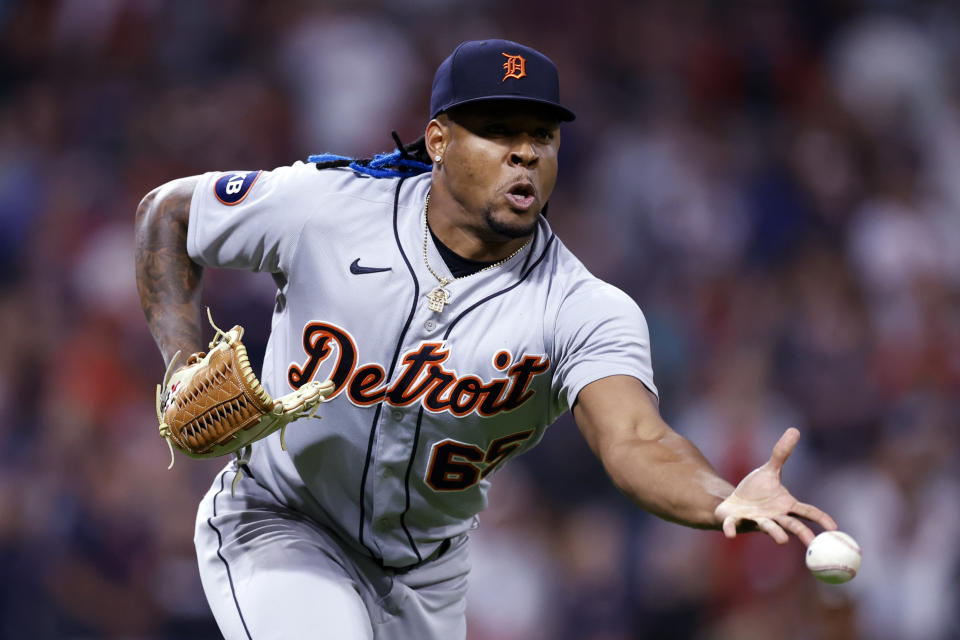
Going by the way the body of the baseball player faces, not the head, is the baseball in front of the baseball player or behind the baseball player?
in front

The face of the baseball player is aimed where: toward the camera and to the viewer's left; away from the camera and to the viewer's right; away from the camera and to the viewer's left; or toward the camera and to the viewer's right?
toward the camera and to the viewer's right

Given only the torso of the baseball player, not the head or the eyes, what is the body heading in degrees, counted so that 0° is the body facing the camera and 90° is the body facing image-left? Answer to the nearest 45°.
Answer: approximately 315°
